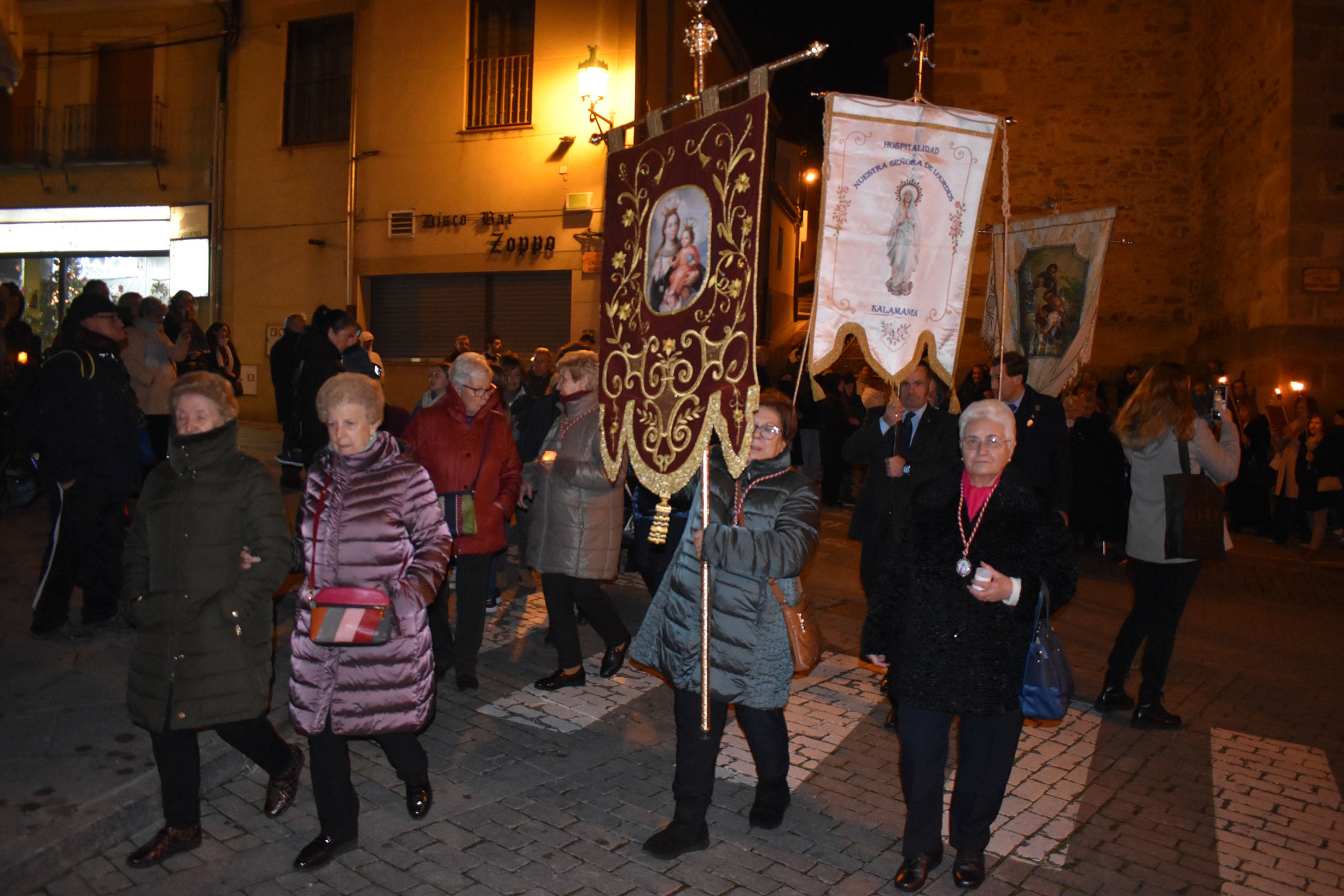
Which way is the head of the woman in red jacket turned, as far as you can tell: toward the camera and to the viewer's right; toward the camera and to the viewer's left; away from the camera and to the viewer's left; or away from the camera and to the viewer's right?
toward the camera and to the viewer's right

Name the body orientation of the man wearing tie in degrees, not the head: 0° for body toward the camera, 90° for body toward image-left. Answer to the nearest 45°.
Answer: approximately 0°

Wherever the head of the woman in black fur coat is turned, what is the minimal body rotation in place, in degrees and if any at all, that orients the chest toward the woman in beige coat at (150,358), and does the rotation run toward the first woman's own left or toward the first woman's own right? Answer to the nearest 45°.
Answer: approximately 135° to the first woman's own right

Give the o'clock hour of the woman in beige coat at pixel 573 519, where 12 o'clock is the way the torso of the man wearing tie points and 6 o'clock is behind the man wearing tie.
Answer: The woman in beige coat is roughly at 3 o'clock from the man wearing tie.

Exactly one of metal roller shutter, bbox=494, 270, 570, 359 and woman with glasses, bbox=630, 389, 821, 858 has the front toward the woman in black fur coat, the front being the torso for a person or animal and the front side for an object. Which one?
the metal roller shutter

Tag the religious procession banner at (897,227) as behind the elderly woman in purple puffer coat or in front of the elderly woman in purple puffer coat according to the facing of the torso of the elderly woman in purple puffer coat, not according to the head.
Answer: behind
